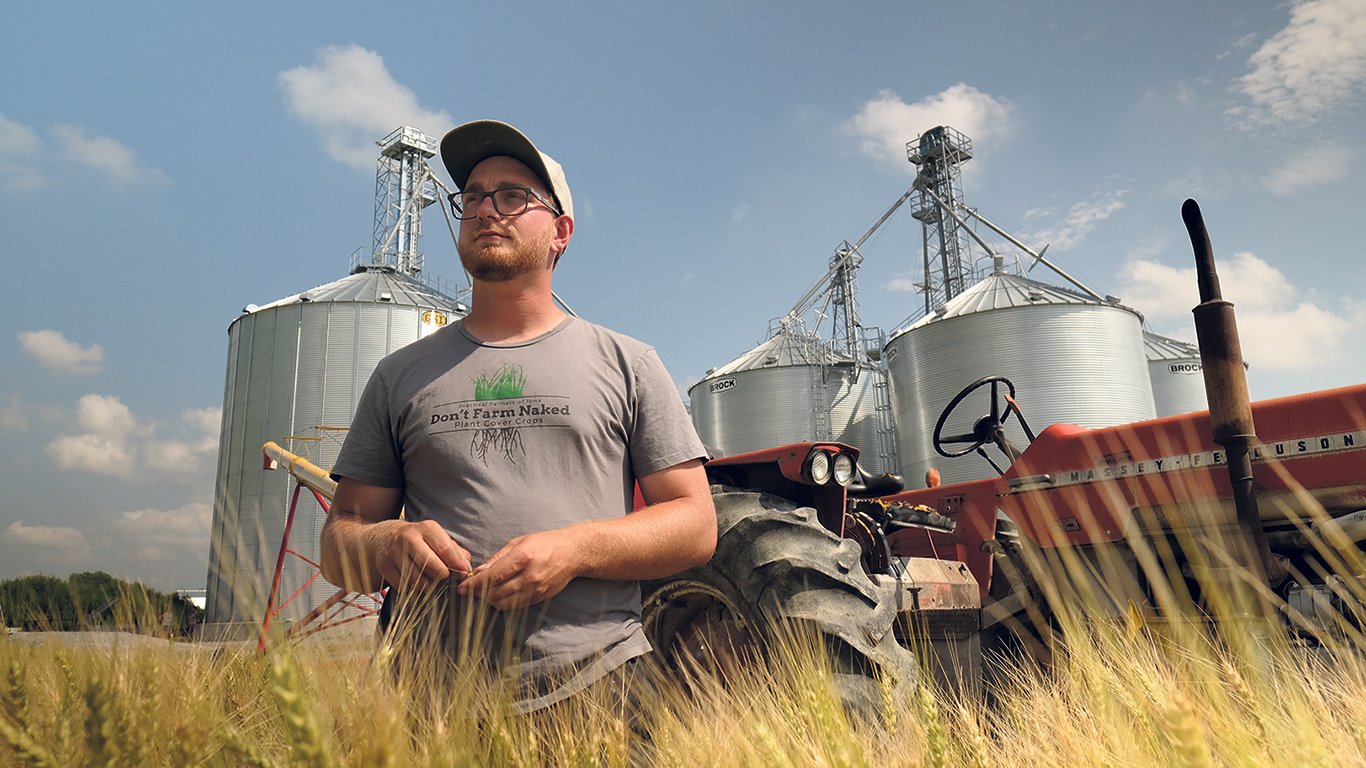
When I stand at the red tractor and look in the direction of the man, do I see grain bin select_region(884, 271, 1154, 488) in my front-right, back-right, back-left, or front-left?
back-right

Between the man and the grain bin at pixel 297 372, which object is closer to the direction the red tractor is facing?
the man

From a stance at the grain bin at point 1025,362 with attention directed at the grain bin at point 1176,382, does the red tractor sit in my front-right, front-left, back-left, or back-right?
back-right
